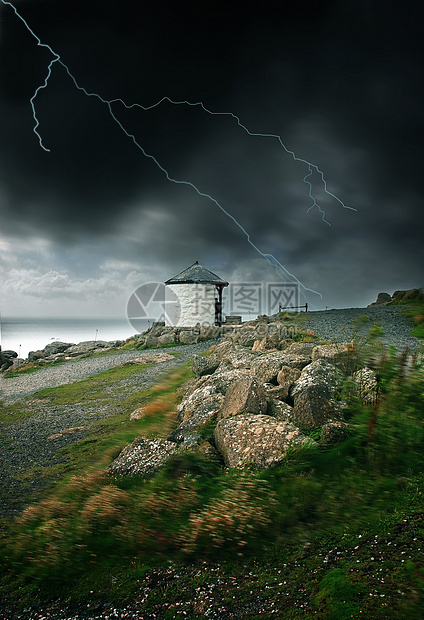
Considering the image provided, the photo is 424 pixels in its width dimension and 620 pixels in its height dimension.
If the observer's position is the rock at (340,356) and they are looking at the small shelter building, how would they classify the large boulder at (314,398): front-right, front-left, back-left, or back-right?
back-left

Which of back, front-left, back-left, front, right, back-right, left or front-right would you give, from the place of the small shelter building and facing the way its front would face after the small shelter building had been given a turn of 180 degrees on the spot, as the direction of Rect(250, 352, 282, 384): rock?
left

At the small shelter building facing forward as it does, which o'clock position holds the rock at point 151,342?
The rock is roughly at 4 o'clock from the small shelter building.

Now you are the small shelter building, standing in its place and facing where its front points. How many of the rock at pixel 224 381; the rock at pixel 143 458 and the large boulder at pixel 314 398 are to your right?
3

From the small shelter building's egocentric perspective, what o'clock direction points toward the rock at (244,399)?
The rock is roughly at 3 o'clock from the small shelter building.

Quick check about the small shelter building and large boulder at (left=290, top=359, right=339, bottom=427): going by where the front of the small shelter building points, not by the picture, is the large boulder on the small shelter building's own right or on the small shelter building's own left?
on the small shelter building's own right

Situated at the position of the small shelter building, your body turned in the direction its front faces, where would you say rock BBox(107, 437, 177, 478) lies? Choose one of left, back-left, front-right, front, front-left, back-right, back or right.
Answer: right

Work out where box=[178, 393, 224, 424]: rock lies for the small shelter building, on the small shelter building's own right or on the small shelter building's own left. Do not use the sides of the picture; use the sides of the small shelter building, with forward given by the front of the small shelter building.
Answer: on the small shelter building's own right

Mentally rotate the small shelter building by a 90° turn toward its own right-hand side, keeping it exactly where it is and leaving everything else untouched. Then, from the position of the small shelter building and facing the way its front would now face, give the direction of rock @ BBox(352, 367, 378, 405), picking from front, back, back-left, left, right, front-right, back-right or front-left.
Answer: front

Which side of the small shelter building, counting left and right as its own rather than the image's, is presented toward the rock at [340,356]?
right

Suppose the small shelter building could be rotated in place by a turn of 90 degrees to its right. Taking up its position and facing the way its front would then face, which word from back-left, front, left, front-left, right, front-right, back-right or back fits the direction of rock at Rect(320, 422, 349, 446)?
front

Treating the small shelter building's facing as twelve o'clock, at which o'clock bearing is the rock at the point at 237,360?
The rock is roughly at 3 o'clock from the small shelter building.

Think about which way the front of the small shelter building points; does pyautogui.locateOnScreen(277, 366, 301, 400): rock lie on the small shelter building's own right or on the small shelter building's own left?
on the small shelter building's own right

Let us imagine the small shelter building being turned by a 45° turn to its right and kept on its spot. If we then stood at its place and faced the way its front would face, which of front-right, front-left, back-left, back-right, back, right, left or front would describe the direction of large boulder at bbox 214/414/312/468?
front-right

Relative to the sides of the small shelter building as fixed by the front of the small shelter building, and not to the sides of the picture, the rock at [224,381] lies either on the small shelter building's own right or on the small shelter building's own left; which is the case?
on the small shelter building's own right

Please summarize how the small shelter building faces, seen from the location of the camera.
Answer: facing to the right of the viewer

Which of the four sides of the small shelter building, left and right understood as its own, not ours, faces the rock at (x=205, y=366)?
right

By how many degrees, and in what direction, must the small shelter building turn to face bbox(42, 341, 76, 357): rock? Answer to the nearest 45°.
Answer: approximately 180°
